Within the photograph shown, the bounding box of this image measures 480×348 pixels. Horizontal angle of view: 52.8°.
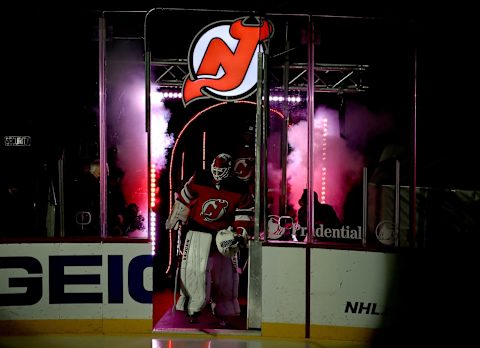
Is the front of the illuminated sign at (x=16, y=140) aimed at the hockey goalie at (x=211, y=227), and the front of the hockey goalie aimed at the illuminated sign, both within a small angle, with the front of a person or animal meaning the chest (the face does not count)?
no

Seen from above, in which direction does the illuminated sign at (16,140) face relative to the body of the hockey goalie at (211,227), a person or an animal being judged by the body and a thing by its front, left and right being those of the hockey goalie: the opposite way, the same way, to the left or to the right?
the same way

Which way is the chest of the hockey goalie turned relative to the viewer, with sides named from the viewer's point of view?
facing the viewer

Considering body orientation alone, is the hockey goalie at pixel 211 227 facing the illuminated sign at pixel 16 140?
no

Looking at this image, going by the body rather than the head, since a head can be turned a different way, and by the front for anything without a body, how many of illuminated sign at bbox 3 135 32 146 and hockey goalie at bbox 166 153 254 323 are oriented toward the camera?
2
